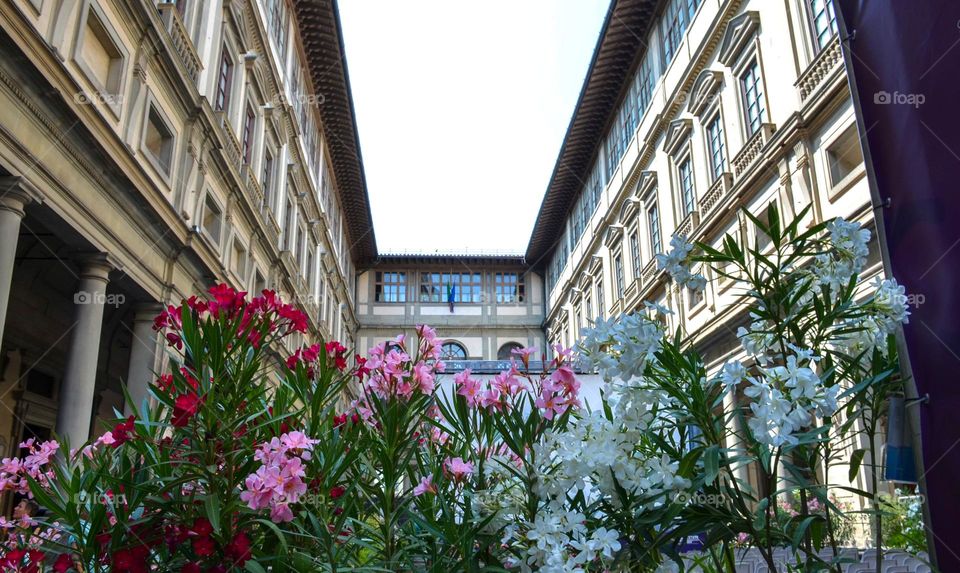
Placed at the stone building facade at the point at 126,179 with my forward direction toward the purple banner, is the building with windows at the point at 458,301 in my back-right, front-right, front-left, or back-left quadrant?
back-left

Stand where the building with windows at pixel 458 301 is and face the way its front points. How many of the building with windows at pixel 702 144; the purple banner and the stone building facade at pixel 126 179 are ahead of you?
3

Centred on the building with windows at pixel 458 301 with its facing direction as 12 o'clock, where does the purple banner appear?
The purple banner is roughly at 12 o'clock from the building with windows.

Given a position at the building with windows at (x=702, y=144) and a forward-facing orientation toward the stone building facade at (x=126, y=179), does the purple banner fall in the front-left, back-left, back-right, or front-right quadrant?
front-left

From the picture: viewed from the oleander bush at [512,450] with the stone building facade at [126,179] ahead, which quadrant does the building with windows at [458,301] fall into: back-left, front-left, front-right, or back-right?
front-right

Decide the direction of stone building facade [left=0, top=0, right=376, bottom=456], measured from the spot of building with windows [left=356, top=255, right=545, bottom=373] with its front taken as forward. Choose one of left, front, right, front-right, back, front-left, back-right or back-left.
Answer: front

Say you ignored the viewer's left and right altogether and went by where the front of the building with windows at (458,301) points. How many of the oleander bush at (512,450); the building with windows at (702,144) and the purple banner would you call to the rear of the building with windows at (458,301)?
0

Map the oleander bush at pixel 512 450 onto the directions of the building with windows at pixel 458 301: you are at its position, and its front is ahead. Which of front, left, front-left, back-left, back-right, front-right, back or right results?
front

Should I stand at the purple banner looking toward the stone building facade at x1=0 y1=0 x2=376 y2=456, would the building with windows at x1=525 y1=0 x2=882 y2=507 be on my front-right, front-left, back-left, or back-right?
front-right

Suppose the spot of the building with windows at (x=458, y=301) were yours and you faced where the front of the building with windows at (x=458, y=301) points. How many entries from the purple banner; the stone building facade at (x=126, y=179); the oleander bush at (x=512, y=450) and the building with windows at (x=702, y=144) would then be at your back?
0

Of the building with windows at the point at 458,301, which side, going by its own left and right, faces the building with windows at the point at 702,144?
front

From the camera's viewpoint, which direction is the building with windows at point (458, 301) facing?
toward the camera
